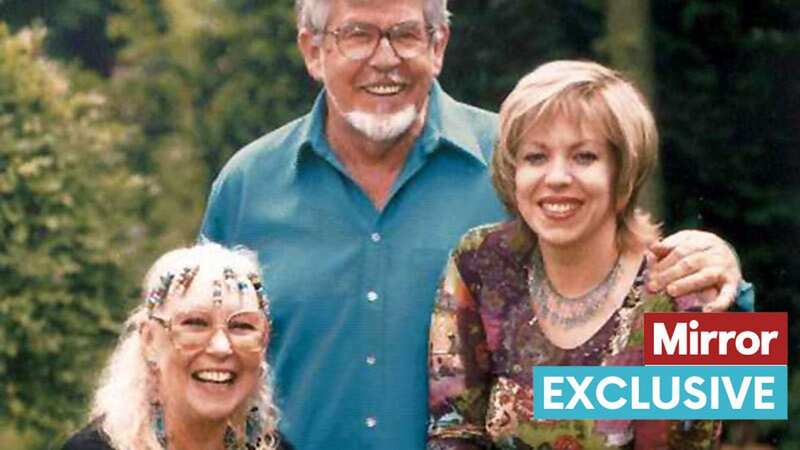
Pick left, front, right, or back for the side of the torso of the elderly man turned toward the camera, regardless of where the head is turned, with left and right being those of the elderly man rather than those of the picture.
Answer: front

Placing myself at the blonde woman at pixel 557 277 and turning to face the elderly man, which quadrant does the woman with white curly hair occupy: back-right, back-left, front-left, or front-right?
front-left

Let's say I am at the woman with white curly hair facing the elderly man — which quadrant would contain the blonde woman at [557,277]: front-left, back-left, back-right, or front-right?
front-right

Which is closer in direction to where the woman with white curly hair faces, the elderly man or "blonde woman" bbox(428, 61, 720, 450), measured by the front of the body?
the blonde woman

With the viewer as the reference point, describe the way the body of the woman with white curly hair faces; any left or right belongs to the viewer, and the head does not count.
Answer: facing the viewer and to the right of the viewer

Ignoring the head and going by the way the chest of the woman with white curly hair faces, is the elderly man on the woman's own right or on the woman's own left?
on the woman's own left

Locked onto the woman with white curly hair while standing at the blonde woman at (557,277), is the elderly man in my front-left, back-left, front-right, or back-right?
front-right

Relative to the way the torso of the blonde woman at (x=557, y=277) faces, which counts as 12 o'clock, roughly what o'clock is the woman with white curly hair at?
The woman with white curly hair is roughly at 3 o'clock from the blonde woman.

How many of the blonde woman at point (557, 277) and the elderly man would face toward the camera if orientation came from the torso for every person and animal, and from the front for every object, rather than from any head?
2

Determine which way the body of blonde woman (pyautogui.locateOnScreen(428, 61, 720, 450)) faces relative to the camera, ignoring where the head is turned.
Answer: toward the camera
